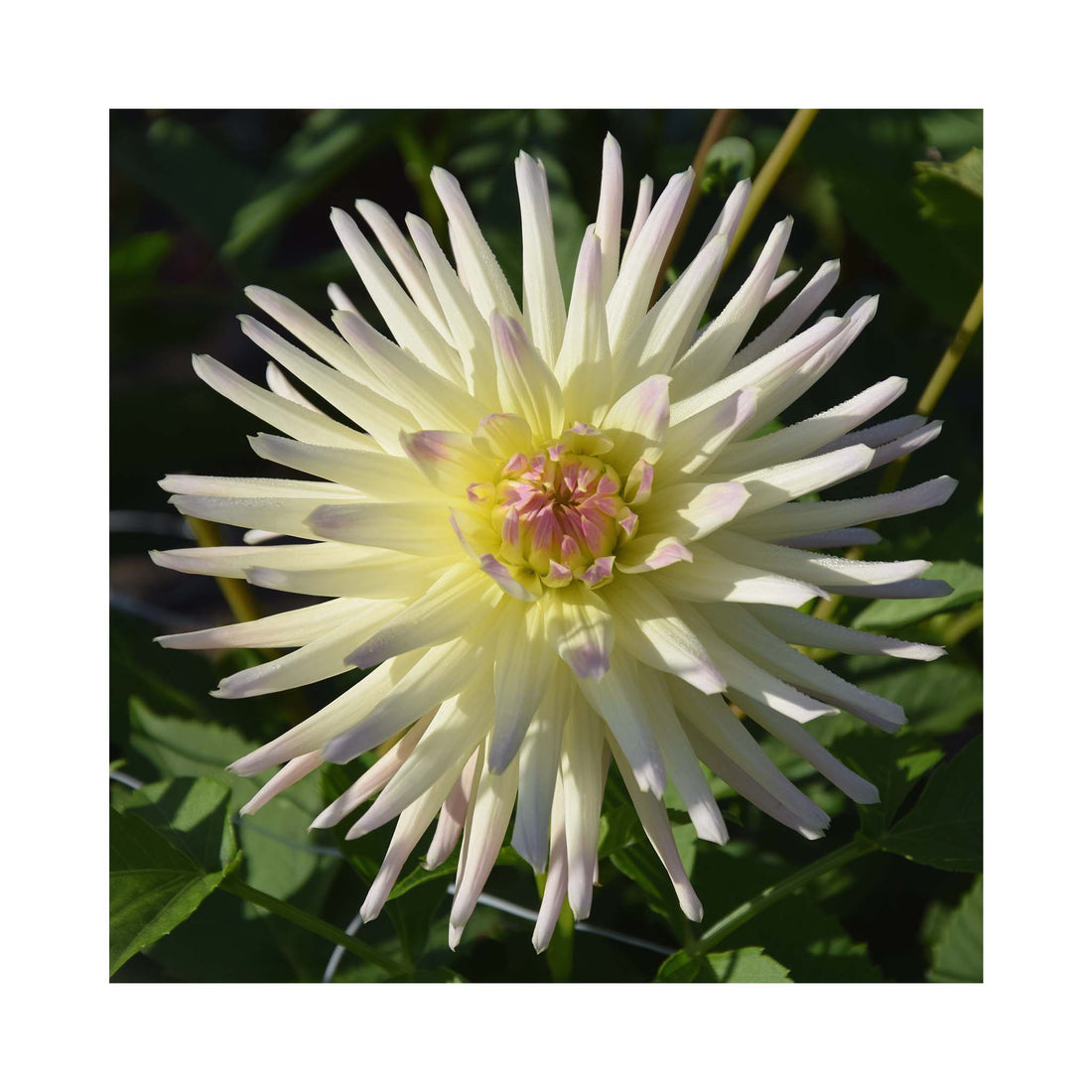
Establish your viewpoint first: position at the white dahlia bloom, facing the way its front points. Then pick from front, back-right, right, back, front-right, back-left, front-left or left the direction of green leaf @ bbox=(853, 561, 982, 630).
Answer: back-left

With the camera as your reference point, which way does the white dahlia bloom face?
facing the viewer

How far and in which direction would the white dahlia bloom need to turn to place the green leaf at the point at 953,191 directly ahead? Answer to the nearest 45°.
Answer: approximately 135° to its left

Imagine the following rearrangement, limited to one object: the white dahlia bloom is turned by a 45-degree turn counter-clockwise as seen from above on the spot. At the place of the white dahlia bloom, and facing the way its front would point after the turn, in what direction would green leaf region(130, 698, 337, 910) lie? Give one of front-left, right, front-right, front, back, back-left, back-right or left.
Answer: back

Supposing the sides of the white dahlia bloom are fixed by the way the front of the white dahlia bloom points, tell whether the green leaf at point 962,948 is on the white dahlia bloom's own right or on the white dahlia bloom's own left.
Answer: on the white dahlia bloom's own left

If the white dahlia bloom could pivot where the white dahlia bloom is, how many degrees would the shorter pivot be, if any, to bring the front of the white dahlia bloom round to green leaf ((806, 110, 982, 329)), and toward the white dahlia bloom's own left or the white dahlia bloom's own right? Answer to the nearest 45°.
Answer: approximately 135° to the white dahlia bloom's own left

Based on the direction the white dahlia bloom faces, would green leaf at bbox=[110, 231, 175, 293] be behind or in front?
behind
